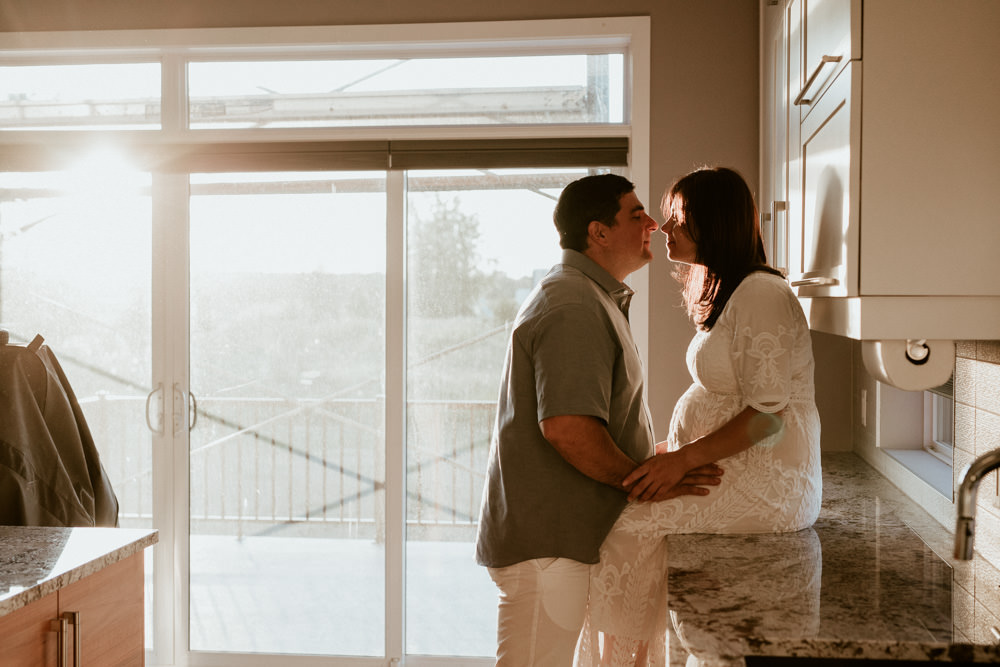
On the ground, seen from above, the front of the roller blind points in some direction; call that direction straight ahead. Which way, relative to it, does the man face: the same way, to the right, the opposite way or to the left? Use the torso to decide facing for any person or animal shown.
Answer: to the left

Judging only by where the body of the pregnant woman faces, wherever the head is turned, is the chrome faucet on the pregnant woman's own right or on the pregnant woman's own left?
on the pregnant woman's own left

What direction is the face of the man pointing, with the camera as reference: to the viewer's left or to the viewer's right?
to the viewer's right

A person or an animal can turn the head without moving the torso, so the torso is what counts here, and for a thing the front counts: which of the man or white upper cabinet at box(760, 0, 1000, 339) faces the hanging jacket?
the white upper cabinet

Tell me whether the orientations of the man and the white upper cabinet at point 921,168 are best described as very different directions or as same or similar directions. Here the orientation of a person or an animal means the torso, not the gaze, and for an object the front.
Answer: very different directions

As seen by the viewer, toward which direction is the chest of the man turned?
to the viewer's right

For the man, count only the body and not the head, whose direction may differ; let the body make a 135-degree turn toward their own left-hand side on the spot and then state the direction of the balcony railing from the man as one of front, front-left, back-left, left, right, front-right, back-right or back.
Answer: front

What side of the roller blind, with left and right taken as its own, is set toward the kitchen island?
front

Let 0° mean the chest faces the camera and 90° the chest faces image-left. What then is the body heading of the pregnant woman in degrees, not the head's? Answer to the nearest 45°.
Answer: approximately 90°

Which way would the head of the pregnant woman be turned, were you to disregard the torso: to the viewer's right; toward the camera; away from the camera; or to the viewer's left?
to the viewer's left

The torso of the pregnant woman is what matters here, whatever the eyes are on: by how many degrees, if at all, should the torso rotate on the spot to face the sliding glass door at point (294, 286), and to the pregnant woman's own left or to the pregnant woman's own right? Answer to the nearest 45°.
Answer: approximately 45° to the pregnant woman's own right

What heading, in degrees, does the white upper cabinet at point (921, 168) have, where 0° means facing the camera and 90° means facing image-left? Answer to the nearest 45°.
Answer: approximately 90°

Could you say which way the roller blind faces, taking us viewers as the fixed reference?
facing the viewer

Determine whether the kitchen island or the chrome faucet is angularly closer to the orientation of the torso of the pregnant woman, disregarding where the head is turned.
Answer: the kitchen island

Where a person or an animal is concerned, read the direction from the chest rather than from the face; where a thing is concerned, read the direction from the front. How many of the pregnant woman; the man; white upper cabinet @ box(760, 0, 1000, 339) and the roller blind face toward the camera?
1
